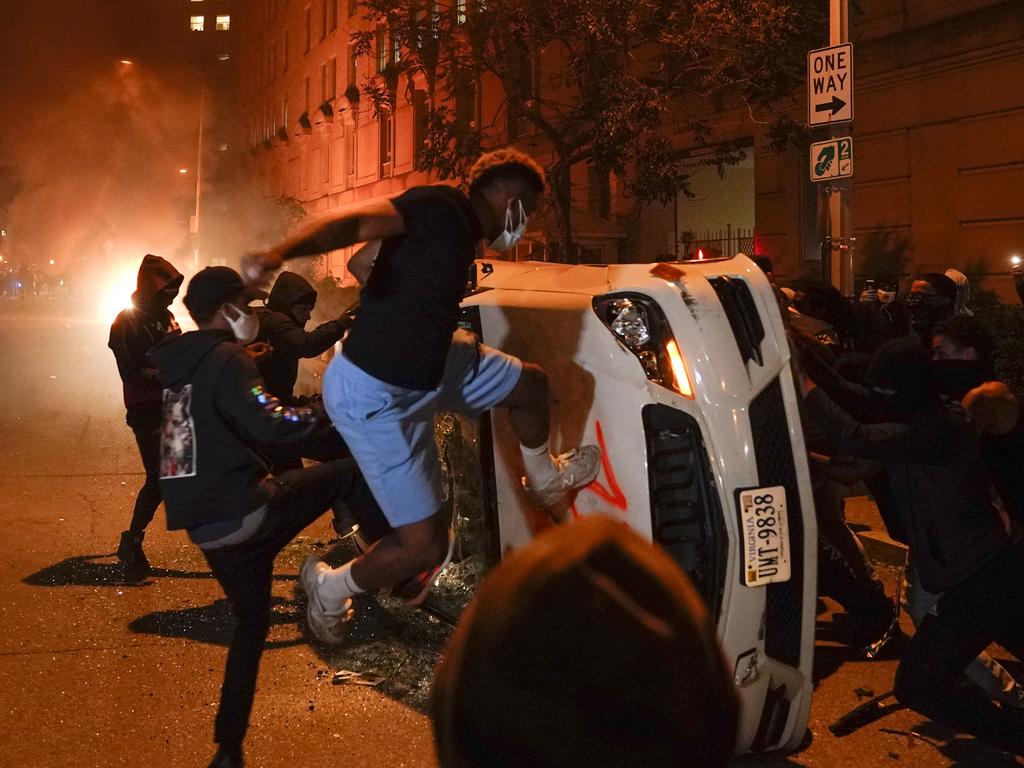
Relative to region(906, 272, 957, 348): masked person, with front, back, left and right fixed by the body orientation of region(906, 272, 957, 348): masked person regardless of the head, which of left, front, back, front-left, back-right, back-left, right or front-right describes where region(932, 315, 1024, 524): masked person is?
left

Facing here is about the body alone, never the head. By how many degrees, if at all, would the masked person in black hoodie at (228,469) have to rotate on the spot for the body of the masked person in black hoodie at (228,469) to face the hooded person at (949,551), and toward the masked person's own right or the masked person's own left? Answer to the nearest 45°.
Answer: approximately 45° to the masked person's own right

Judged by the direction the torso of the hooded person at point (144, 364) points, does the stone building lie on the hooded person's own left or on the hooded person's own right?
on the hooded person's own left

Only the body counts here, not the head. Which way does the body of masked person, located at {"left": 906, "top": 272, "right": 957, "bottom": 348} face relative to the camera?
to the viewer's left

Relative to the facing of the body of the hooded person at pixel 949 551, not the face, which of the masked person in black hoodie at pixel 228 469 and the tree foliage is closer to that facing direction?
the masked person in black hoodie

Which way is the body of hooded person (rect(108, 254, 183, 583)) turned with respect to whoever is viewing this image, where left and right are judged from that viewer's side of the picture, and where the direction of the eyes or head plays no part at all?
facing the viewer and to the right of the viewer

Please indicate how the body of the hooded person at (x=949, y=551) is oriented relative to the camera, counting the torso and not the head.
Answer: to the viewer's left

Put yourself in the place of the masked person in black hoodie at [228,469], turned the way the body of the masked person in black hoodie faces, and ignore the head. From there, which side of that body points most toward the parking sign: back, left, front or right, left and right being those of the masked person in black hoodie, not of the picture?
front

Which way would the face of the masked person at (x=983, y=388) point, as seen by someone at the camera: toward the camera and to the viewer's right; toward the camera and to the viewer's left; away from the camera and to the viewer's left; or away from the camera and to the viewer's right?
toward the camera and to the viewer's left

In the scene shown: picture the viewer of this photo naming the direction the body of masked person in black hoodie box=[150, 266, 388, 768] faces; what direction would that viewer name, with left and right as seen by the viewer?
facing away from the viewer and to the right of the viewer

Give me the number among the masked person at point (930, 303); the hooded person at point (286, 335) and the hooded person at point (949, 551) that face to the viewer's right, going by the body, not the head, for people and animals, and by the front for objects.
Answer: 1

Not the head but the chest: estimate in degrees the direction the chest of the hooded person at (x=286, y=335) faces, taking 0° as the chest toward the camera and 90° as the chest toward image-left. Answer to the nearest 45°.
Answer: approximately 270°
